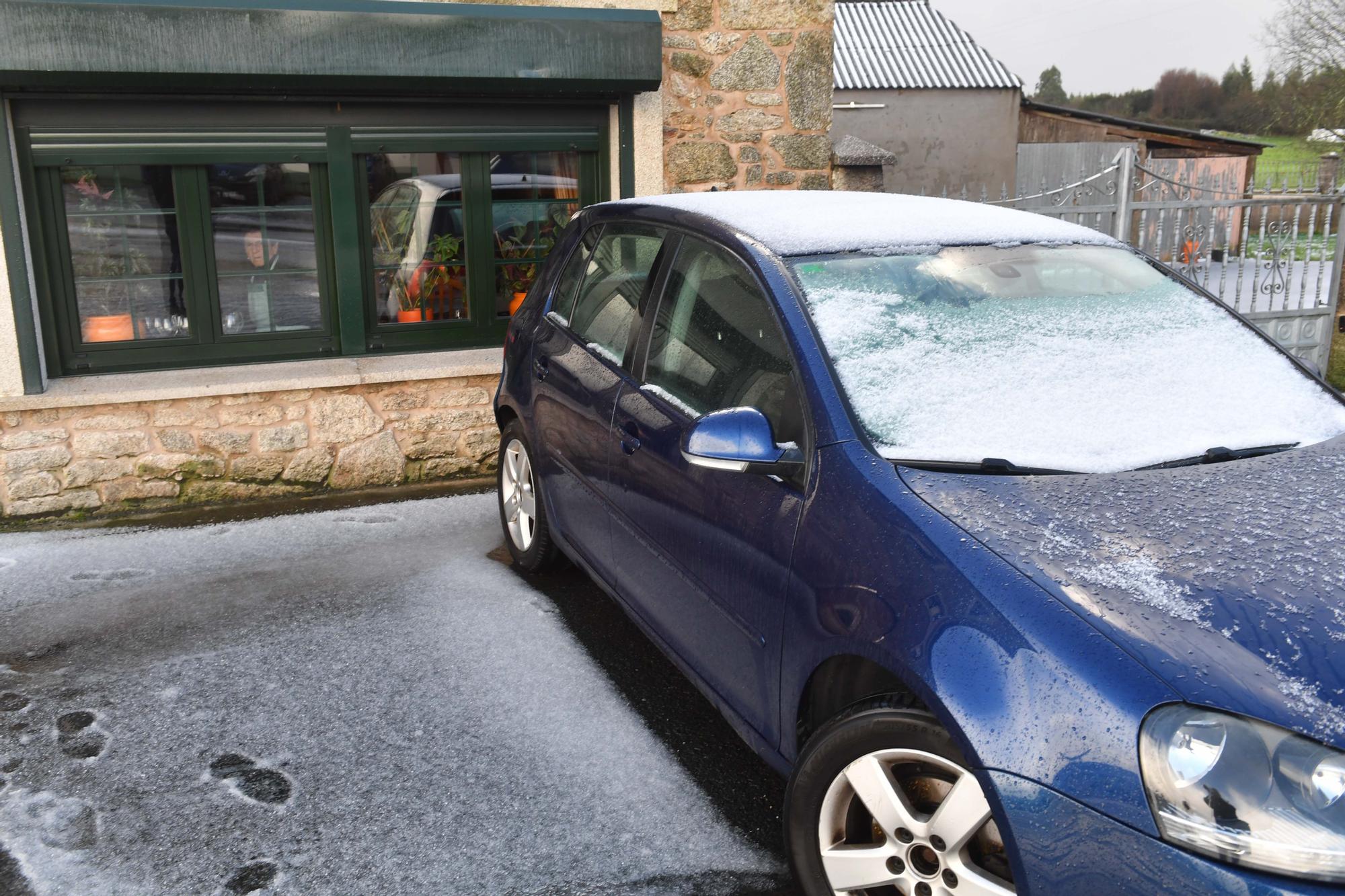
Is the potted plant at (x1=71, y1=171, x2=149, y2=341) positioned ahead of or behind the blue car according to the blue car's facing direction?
behind

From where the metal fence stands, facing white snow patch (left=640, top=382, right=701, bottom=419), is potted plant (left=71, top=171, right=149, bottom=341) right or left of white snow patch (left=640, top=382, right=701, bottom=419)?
right

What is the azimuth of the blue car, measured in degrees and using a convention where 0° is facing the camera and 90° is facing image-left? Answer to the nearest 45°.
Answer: approximately 315°

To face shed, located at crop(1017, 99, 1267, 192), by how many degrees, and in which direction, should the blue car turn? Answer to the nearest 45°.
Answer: approximately 135° to its left

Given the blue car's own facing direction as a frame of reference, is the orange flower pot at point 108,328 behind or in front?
behind

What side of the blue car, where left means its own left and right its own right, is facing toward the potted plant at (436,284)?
back

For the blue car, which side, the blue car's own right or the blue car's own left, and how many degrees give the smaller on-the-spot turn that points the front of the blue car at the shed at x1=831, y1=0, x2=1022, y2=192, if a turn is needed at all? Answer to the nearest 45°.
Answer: approximately 135° to the blue car's own left

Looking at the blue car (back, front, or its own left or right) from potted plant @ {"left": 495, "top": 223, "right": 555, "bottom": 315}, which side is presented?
back
